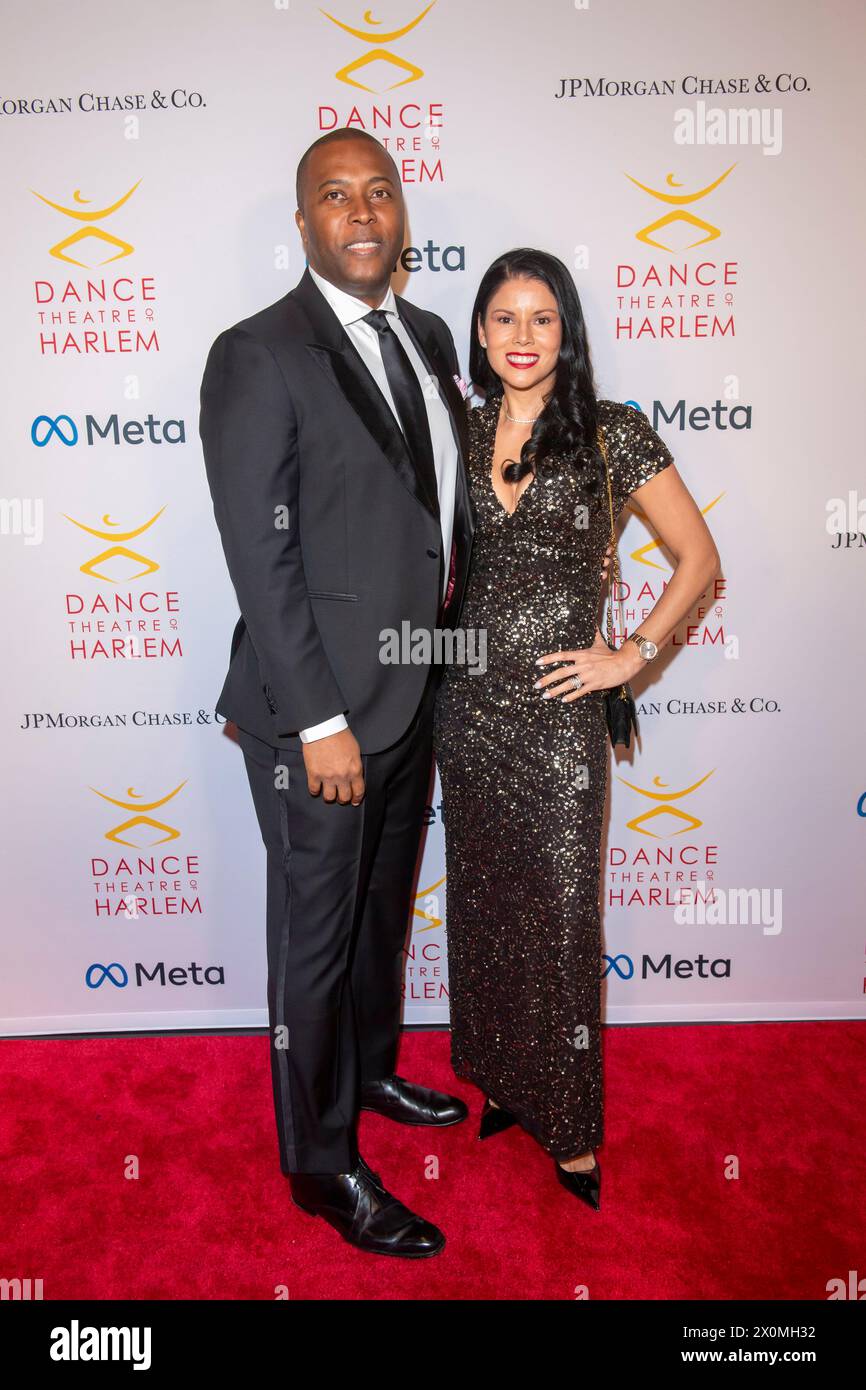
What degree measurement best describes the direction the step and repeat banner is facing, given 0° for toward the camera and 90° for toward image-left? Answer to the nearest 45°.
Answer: approximately 0°

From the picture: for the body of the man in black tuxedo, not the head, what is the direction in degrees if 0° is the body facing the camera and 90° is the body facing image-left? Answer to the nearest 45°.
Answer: approximately 315°
